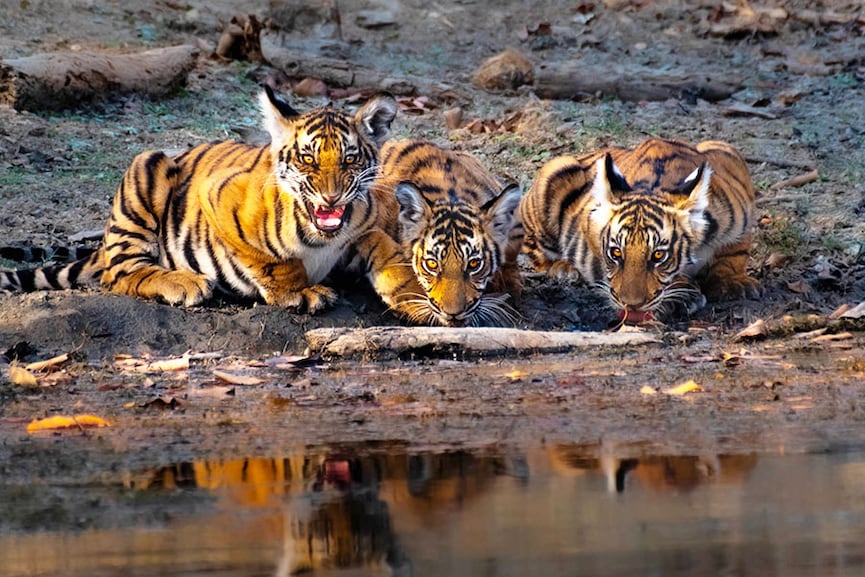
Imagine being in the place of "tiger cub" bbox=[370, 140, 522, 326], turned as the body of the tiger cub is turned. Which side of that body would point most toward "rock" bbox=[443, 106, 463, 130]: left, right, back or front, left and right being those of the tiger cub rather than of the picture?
back

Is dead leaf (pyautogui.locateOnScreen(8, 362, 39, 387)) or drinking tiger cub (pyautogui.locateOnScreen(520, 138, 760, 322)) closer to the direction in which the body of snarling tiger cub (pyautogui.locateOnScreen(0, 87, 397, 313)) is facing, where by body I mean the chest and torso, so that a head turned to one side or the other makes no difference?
the drinking tiger cub

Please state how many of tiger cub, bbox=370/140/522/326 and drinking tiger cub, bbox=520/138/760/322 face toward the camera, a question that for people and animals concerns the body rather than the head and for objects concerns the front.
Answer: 2

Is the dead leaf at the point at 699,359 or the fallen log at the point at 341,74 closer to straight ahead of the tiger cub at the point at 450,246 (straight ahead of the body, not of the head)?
the dead leaf

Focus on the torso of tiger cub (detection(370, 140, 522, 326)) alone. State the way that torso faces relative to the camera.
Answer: toward the camera

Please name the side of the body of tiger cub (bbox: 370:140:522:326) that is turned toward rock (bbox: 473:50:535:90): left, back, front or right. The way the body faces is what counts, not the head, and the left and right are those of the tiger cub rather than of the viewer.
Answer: back

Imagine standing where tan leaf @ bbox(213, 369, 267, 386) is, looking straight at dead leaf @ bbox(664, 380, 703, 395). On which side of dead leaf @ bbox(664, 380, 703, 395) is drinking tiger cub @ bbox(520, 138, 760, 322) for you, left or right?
left

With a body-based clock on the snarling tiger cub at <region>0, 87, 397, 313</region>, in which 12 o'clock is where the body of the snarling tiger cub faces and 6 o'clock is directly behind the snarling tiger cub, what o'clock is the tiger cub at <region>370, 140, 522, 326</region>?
The tiger cub is roughly at 11 o'clock from the snarling tiger cub.

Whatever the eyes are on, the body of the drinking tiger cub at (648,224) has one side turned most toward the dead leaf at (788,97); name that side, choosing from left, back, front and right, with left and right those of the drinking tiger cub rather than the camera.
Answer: back

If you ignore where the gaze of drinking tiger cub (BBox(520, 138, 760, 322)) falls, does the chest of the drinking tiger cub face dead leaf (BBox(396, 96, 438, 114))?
no

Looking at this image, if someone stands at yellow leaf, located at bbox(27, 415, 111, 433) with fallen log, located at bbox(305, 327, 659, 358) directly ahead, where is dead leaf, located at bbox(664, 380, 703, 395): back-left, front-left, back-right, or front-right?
front-right

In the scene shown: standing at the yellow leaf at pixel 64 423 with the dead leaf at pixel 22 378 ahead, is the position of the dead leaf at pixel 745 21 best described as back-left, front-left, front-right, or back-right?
front-right

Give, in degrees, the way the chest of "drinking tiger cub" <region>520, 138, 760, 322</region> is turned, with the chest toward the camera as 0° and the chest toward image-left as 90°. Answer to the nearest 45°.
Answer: approximately 0°

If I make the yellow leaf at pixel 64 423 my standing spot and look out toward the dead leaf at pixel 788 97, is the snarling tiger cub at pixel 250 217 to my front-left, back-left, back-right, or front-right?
front-left

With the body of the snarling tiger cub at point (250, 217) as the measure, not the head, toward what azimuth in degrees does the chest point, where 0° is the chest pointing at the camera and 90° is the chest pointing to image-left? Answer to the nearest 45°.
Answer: approximately 315°

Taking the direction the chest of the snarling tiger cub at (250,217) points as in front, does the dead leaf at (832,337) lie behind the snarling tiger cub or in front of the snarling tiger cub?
in front

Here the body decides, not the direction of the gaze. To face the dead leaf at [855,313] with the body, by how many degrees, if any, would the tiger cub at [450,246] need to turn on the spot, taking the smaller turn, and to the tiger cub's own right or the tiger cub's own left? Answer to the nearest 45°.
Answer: approximately 90° to the tiger cub's own left
